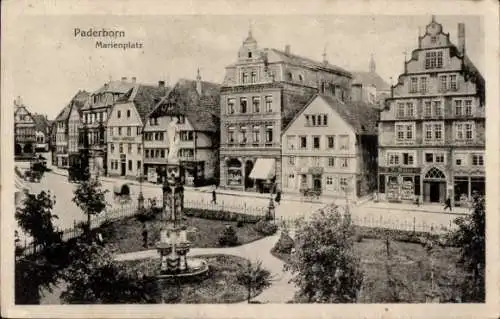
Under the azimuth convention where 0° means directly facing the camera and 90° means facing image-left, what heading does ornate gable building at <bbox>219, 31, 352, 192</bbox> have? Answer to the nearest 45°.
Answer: approximately 0°

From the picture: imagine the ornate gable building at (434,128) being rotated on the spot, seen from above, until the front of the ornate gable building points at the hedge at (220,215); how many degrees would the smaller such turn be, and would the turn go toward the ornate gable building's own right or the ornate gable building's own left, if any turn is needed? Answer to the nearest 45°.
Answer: approximately 90° to the ornate gable building's own right

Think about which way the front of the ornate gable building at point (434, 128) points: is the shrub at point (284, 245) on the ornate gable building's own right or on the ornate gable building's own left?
on the ornate gable building's own right

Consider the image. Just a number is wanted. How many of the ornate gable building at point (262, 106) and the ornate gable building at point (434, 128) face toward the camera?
2

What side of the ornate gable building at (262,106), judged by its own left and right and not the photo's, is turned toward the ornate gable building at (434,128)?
left

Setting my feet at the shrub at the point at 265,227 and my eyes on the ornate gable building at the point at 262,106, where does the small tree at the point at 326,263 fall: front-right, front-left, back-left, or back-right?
back-right
